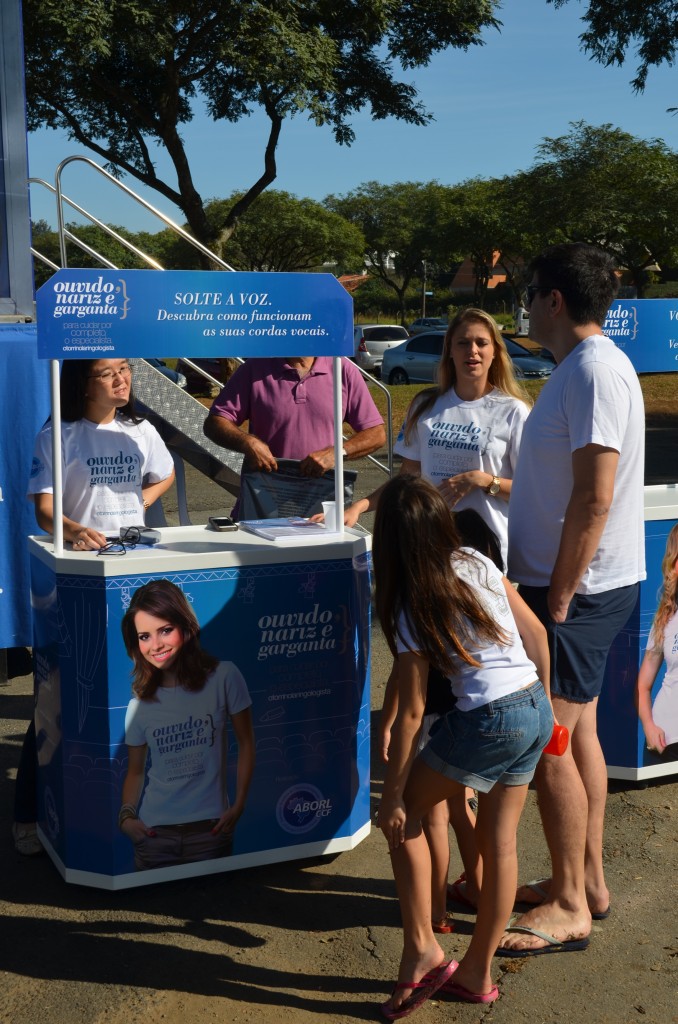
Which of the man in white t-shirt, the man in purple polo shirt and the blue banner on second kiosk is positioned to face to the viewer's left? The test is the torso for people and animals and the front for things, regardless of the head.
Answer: the man in white t-shirt

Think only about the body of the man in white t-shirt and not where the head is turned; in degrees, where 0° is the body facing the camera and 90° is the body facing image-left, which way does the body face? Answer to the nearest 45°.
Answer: approximately 90°

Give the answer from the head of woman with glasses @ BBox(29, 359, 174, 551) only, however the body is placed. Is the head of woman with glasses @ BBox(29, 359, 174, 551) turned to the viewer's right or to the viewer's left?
to the viewer's right

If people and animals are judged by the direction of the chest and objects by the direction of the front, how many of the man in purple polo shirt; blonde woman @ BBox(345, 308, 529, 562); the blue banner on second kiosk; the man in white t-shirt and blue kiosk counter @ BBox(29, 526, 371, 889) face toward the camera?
4

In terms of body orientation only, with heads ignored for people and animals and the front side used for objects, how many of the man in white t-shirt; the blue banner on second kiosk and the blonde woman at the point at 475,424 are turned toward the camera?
2

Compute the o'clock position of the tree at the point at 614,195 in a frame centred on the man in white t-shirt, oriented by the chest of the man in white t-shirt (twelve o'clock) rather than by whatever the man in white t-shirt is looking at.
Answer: The tree is roughly at 3 o'clock from the man in white t-shirt.

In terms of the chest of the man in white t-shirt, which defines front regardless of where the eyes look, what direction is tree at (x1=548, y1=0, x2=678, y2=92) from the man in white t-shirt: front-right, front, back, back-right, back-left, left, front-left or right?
right

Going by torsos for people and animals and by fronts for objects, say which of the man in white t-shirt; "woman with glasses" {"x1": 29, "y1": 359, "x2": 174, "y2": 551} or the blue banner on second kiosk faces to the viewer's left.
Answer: the man in white t-shirt

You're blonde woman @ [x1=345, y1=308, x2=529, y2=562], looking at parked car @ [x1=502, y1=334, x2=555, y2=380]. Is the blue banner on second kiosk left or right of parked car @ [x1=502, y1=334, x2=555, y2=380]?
right
